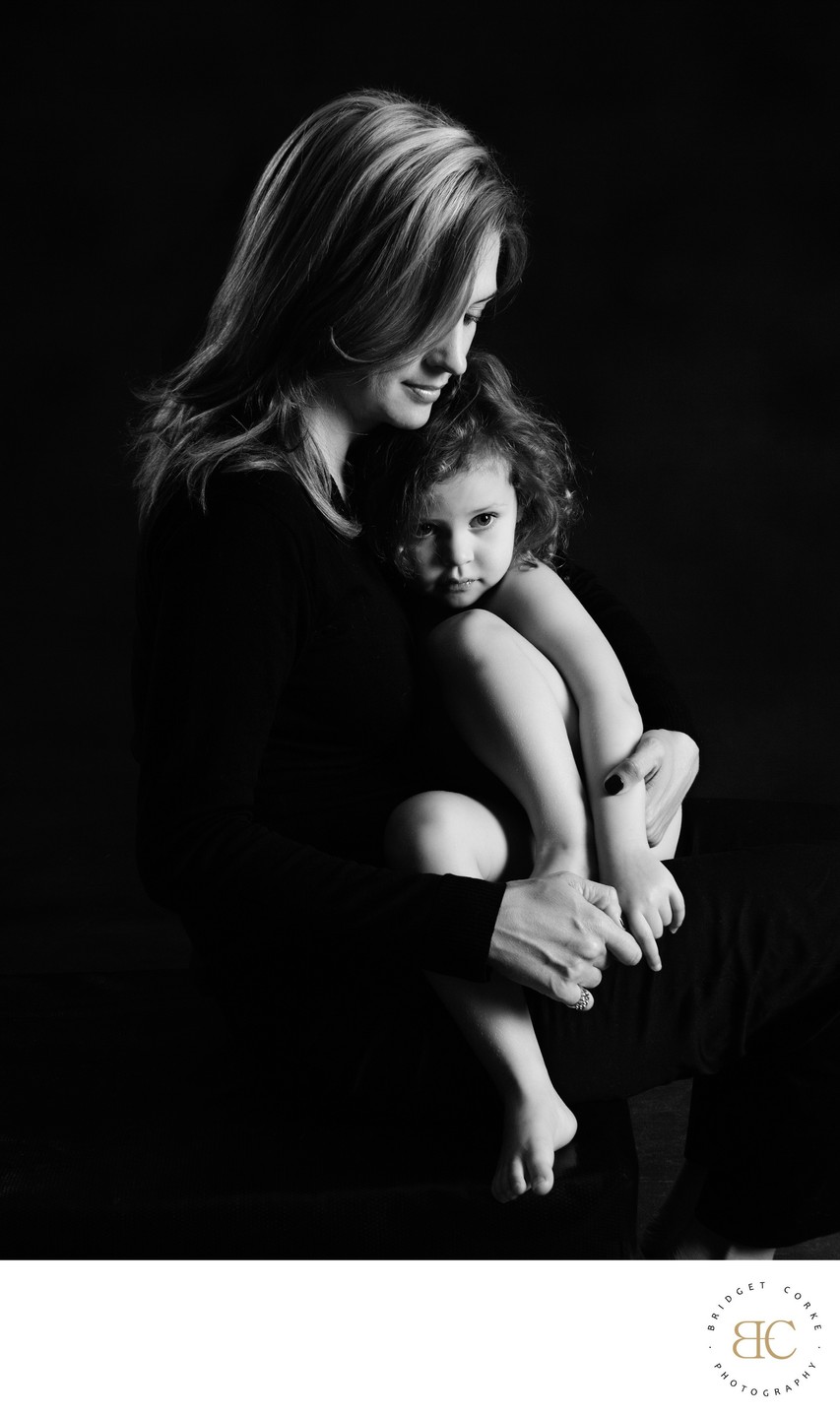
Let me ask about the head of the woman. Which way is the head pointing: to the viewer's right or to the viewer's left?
to the viewer's right

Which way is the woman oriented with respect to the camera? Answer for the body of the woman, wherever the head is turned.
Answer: to the viewer's right
